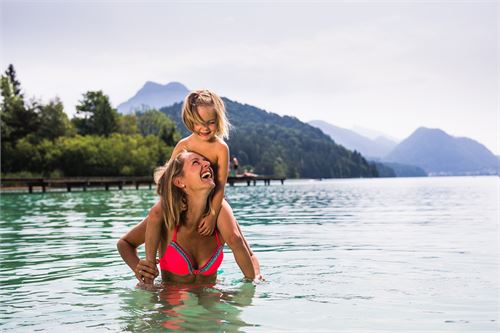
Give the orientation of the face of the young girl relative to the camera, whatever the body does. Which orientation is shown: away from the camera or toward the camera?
toward the camera

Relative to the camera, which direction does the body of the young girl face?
toward the camera

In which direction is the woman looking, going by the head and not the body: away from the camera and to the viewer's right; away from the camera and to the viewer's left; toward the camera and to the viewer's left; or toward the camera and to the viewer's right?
toward the camera and to the viewer's right
